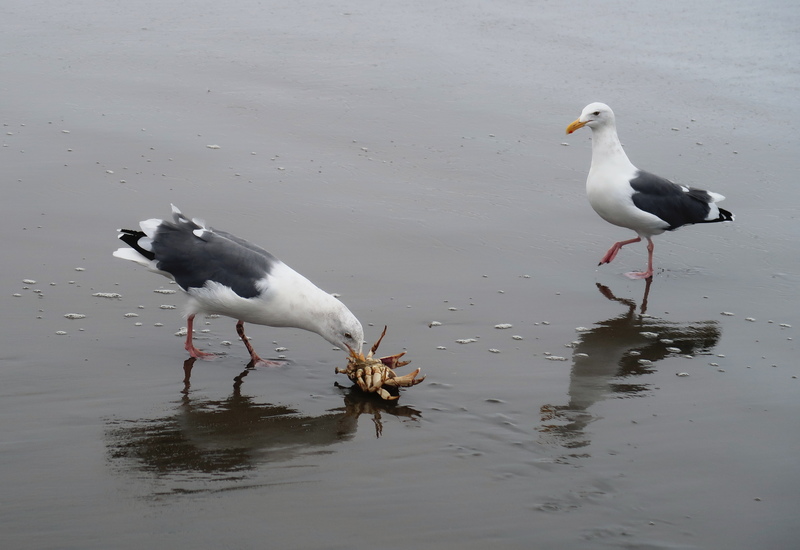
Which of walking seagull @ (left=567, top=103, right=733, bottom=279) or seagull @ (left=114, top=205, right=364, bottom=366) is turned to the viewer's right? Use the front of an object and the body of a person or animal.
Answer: the seagull

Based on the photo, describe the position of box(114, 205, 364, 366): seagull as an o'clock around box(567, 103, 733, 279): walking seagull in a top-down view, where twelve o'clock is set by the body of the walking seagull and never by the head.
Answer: The seagull is roughly at 10 o'clock from the walking seagull.

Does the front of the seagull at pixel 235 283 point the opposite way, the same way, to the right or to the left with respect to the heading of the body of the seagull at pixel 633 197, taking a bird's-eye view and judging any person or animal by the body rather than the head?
the opposite way

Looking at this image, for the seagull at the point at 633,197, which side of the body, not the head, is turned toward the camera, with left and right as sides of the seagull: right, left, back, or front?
left

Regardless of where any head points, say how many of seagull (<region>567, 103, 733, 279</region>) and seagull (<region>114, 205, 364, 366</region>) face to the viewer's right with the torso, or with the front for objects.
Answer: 1

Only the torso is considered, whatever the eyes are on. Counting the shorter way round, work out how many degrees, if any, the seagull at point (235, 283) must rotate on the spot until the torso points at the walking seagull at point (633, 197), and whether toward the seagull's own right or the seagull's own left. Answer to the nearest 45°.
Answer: approximately 45° to the seagull's own left

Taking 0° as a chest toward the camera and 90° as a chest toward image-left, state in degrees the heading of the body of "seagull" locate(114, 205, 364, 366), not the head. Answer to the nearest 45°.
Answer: approximately 270°
